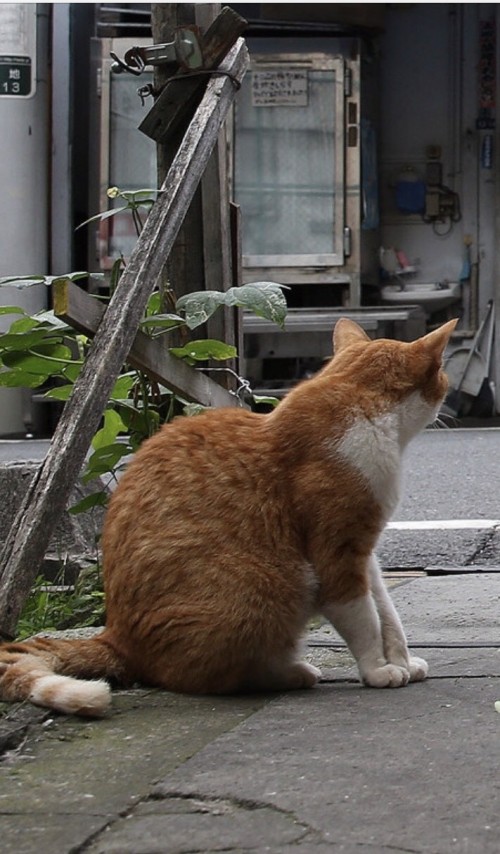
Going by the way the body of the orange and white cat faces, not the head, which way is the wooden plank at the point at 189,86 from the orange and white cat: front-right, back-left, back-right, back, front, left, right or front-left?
left

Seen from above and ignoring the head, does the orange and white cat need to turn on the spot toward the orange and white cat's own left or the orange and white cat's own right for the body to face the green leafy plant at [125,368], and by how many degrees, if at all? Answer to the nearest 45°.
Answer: approximately 90° to the orange and white cat's own left

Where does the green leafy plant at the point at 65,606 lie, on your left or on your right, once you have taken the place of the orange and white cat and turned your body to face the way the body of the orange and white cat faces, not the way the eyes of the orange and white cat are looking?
on your left

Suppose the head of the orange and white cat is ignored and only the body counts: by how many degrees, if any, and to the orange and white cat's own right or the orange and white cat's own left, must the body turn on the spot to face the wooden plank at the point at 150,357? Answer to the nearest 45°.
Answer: approximately 90° to the orange and white cat's own left

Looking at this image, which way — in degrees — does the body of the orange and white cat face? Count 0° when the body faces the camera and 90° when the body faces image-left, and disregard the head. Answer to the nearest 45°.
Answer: approximately 270°
